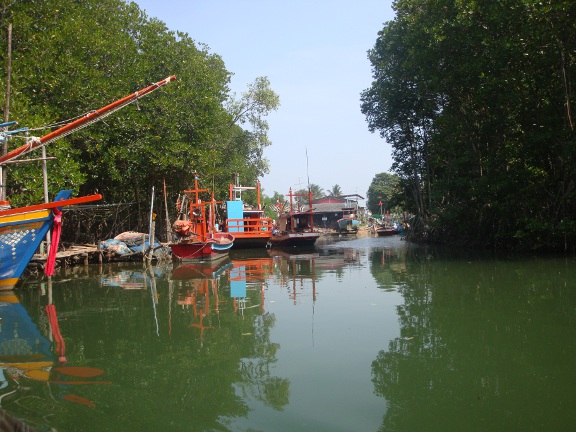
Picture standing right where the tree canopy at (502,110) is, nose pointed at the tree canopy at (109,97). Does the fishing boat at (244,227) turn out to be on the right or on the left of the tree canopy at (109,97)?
right

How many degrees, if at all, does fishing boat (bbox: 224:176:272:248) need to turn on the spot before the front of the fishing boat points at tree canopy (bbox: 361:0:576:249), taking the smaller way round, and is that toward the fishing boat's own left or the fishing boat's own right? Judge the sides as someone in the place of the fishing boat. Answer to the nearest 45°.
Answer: approximately 135° to the fishing boat's own right

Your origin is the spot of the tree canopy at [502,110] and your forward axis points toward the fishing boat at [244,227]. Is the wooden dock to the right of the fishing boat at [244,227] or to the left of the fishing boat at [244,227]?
left
